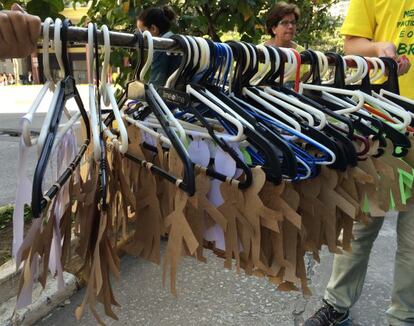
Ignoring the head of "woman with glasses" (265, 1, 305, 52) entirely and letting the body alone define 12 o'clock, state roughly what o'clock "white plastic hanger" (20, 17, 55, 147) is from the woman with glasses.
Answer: The white plastic hanger is roughly at 2 o'clock from the woman with glasses.

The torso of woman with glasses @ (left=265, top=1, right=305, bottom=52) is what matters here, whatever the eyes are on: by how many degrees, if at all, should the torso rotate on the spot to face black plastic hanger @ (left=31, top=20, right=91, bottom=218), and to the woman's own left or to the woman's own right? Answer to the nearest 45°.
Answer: approximately 45° to the woman's own right

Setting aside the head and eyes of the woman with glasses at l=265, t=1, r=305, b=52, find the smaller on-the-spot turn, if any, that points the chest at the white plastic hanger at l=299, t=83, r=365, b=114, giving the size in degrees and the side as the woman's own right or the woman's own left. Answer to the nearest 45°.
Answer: approximately 45° to the woman's own right

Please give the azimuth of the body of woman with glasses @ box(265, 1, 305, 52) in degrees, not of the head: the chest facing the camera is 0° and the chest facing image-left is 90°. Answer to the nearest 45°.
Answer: approximately 315°

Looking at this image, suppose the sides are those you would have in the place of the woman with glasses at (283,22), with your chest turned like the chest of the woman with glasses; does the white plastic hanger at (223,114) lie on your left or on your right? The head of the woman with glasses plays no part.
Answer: on your right
